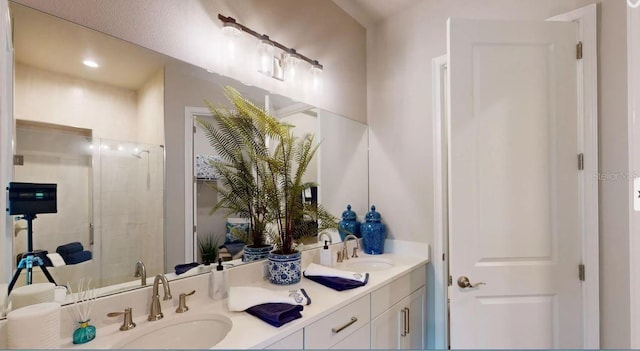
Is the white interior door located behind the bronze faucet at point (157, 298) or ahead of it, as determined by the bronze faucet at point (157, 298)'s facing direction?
ahead

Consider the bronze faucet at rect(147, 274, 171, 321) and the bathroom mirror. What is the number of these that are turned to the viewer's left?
0

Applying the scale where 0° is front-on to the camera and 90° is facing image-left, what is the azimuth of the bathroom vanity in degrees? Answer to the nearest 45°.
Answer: approximately 315°

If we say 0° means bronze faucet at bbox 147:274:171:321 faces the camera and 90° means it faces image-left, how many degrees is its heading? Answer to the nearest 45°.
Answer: approximately 315°
